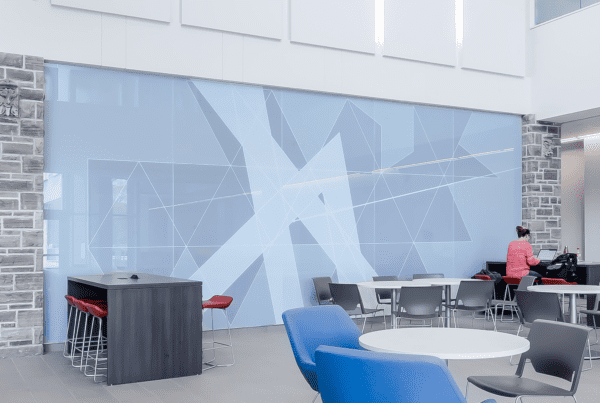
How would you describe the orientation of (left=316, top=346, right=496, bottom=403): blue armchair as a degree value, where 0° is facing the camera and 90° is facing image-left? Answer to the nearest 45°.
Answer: approximately 225°

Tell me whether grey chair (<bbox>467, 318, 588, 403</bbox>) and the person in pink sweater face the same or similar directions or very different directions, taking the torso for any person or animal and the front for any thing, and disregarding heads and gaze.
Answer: very different directions

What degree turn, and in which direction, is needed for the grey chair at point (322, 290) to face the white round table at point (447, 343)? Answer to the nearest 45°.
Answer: approximately 45° to its right

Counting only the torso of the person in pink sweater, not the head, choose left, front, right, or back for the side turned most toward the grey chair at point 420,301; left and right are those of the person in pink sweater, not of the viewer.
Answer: back

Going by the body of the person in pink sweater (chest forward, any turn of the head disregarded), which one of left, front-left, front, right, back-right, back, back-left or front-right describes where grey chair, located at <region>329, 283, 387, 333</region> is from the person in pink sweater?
back

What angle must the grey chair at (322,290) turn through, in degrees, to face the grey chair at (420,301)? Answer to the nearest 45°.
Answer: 0° — it already faces it
